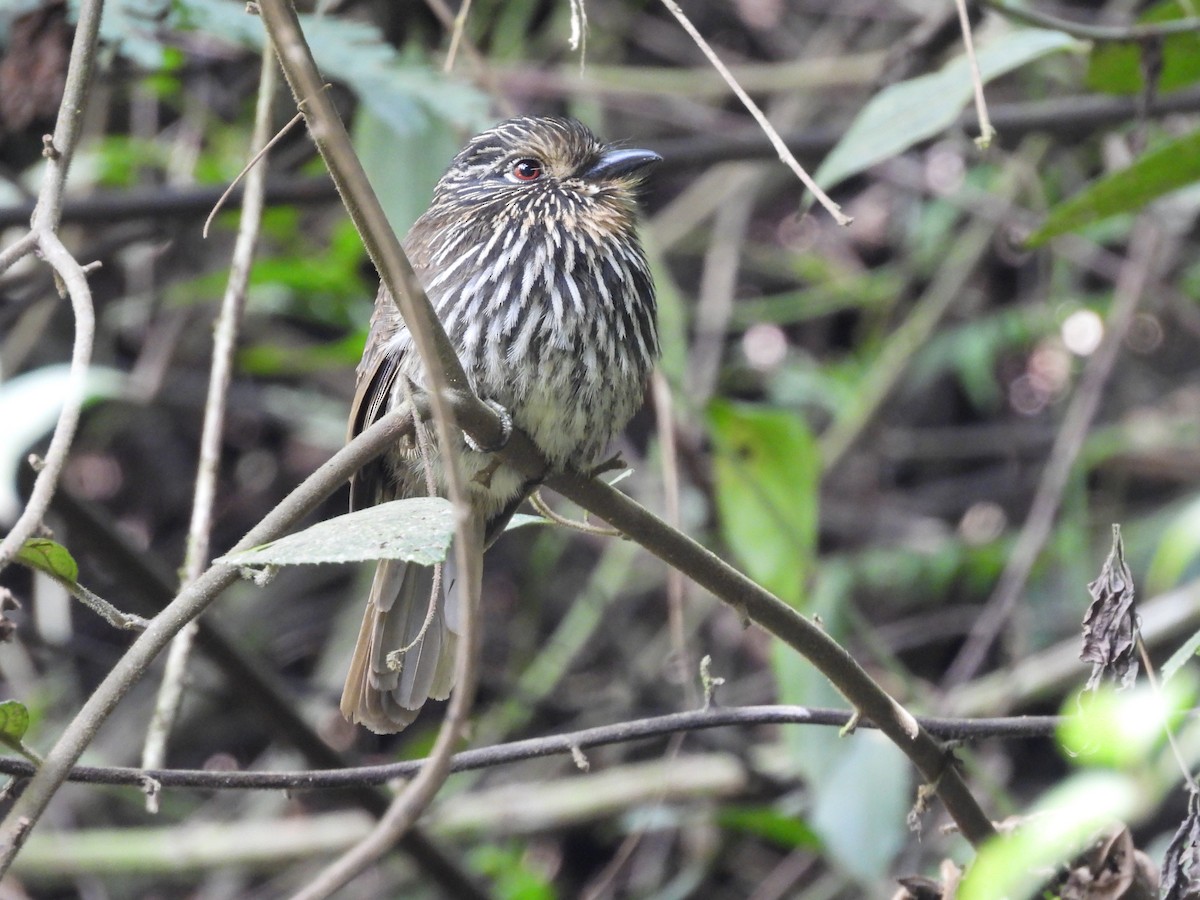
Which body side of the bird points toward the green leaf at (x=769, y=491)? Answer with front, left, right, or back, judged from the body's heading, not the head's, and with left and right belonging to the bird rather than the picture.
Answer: left

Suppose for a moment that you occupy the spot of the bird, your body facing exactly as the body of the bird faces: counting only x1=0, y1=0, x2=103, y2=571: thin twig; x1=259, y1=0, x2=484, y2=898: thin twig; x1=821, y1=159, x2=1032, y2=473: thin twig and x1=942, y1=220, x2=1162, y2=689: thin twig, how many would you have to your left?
2

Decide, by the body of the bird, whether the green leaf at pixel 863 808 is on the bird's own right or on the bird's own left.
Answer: on the bird's own left

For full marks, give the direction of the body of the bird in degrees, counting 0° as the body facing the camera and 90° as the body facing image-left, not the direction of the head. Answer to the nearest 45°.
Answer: approximately 315°

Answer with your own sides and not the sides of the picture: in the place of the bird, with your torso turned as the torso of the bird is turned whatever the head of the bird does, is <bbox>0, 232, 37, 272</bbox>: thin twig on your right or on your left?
on your right
